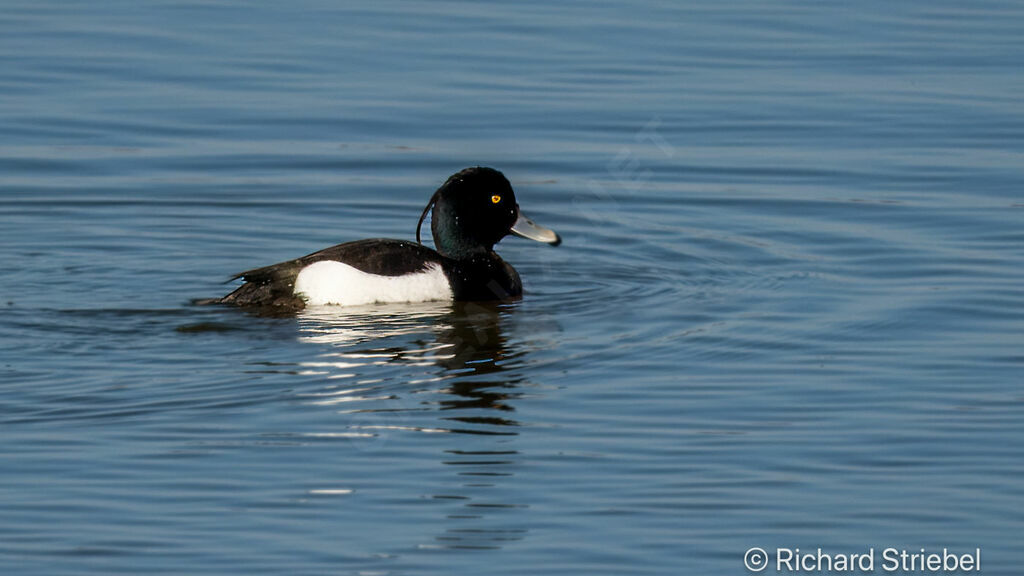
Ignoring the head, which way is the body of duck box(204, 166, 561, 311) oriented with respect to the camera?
to the viewer's right
